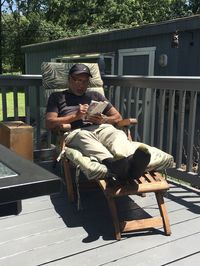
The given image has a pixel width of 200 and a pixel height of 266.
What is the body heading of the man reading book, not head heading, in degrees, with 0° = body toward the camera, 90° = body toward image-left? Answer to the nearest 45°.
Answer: approximately 315°
